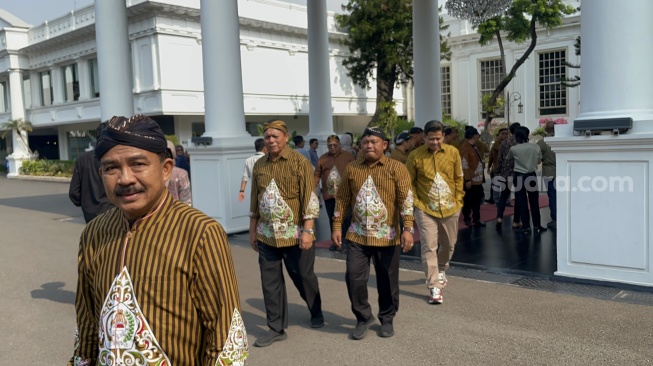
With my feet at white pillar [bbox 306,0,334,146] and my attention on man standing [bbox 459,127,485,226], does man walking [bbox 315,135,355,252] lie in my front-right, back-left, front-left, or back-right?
front-right

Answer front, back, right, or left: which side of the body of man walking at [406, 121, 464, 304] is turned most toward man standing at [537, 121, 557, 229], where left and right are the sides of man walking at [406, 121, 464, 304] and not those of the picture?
back

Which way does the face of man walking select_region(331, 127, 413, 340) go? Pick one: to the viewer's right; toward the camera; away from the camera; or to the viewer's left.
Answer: toward the camera

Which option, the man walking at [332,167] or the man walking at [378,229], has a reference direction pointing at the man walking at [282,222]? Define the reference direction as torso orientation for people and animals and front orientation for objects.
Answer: the man walking at [332,167]

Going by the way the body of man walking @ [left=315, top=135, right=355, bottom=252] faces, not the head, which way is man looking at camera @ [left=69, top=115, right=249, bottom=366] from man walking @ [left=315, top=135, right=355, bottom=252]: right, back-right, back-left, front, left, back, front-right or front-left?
front

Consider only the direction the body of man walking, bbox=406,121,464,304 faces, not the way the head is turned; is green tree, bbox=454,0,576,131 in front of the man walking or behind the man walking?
behind

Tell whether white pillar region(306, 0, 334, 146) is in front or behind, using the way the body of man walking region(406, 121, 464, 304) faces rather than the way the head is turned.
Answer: behind

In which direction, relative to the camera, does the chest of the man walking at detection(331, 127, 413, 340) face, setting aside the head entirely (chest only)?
toward the camera

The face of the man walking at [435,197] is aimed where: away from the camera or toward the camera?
toward the camera

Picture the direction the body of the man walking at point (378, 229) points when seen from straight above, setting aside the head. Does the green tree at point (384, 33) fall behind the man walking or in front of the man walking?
behind

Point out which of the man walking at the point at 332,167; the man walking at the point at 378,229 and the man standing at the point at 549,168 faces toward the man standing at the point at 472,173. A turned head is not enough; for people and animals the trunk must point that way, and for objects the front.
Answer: the man standing at the point at 549,168

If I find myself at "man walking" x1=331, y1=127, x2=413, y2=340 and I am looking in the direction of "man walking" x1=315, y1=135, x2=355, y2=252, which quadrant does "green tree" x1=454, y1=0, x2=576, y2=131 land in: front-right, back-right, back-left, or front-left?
front-right

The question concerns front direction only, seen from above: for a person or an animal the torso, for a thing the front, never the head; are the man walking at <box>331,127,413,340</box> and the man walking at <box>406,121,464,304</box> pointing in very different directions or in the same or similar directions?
same or similar directions
